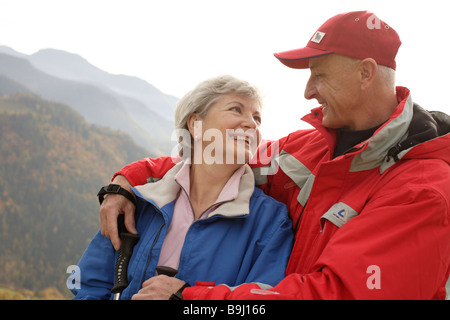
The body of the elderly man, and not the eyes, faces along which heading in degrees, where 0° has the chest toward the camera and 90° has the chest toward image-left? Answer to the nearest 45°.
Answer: approximately 45°

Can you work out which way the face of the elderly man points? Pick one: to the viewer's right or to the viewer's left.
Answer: to the viewer's left

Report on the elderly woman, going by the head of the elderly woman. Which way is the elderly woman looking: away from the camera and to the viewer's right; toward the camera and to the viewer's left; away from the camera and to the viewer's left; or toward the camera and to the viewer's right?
toward the camera and to the viewer's right
